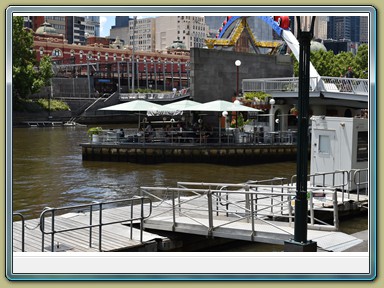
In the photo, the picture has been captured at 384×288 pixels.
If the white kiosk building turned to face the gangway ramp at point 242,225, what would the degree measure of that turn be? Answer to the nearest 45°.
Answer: approximately 45° to its right

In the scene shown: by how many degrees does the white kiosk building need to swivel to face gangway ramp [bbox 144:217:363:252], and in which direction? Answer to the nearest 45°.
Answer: approximately 45° to its right
